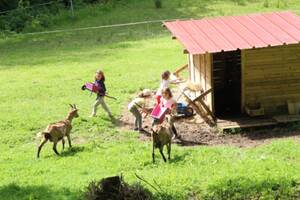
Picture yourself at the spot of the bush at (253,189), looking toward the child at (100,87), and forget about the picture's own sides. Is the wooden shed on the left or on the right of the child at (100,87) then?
right

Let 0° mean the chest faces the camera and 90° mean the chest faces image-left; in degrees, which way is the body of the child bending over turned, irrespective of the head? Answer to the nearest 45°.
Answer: approximately 270°

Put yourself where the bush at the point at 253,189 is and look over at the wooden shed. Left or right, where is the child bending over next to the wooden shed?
left

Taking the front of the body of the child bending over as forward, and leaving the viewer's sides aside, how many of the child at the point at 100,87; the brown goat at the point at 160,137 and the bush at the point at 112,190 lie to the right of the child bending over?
2

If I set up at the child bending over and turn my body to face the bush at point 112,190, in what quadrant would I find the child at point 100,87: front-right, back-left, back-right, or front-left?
back-right

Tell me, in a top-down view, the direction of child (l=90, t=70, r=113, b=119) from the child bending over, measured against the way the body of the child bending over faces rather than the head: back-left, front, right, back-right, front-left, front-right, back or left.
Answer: back-left

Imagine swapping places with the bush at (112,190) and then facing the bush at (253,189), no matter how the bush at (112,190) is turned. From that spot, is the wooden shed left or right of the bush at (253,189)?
left
